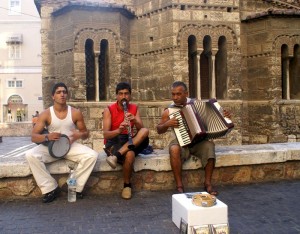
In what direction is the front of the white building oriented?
toward the camera

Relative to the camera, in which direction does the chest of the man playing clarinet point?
toward the camera

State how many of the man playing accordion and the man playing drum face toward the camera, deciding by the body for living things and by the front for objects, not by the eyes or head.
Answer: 2

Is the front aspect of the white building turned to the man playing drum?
yes

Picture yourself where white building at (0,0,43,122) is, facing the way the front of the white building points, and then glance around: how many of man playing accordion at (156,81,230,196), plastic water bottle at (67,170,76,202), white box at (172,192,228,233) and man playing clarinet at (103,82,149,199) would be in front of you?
4

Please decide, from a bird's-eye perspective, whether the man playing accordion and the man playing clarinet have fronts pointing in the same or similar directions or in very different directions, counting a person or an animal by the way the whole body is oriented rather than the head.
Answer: same or similar directions

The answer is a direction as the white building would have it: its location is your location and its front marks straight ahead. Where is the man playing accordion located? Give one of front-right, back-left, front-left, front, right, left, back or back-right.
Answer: front

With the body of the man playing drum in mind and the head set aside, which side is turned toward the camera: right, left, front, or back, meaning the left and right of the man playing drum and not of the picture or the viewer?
front

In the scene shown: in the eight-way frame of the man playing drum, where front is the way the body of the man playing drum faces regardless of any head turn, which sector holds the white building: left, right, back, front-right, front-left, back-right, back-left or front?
back
